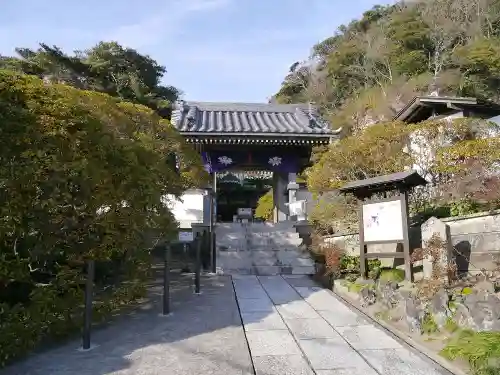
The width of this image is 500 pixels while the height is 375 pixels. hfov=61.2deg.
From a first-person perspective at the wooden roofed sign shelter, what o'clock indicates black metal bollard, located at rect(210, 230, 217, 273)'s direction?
The black metal bollard is roughly at 2 o'clock from the wooden roofed sign shelter.

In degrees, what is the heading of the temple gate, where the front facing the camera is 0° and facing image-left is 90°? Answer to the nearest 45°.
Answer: approximately 0°

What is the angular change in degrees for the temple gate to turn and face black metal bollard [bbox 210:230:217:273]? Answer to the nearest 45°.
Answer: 0° — it already faces it

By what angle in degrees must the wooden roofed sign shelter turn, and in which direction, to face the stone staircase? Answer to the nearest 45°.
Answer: approximately 90° to its right

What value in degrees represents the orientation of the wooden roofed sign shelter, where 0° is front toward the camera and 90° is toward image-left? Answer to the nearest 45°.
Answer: approximately 45°

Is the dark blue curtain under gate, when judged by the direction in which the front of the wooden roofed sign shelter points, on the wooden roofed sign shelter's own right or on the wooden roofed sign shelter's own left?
on the wooden roofed sign shelter's own right

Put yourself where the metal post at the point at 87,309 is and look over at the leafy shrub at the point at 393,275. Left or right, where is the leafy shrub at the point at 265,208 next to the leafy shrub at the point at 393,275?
left

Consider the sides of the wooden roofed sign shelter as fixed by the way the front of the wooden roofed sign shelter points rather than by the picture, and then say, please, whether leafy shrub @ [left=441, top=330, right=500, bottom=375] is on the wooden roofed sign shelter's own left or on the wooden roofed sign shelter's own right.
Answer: on the wooden roofed sign shelter's own left

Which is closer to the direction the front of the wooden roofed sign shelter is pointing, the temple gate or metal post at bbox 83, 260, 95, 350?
the metal post

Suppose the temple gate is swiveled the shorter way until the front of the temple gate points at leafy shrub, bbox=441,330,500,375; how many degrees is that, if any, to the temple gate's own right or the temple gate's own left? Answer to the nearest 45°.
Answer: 0° — it already faces it

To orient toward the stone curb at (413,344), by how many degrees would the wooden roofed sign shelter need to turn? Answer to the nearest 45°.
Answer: approximately 45° to its left
